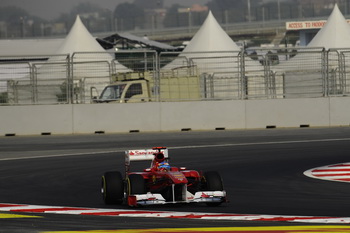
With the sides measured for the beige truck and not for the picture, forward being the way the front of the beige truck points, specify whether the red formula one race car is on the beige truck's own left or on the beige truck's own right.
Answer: on the beige truck's own left

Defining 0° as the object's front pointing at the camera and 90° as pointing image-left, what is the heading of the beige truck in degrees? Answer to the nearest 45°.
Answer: approximately 45°

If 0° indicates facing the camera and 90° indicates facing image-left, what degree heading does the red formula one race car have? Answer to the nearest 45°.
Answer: approximately 0°

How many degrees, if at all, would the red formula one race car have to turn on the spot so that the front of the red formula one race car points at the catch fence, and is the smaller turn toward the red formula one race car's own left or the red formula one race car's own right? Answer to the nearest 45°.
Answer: approximately 180°

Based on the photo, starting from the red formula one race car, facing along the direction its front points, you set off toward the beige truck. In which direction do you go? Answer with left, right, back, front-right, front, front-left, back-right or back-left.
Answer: back

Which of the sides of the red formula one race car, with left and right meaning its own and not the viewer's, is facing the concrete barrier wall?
back
